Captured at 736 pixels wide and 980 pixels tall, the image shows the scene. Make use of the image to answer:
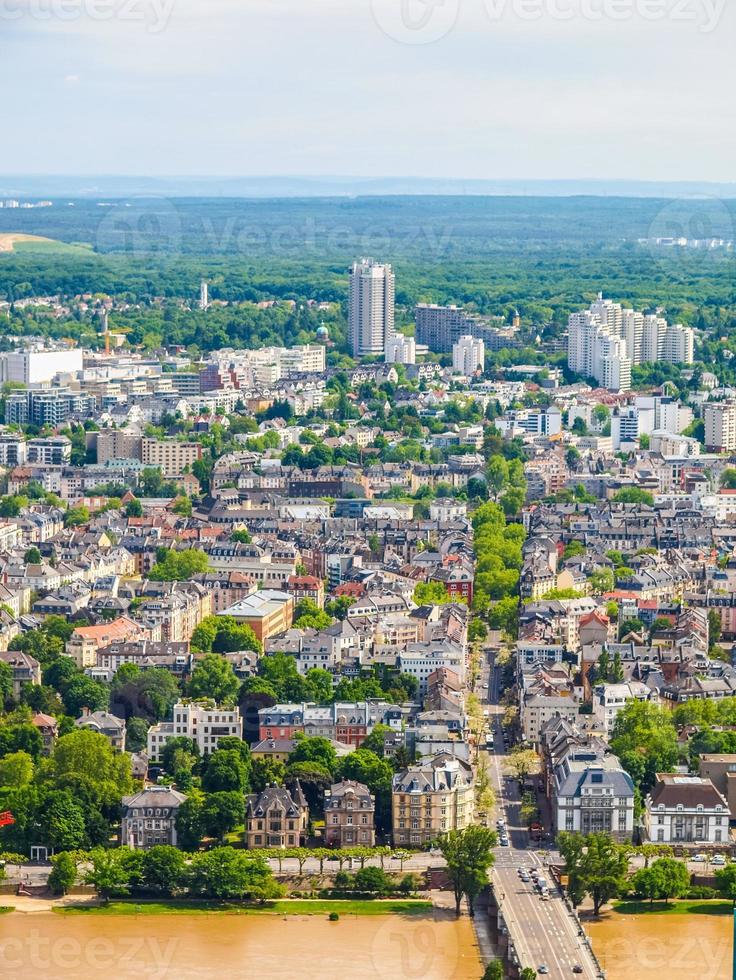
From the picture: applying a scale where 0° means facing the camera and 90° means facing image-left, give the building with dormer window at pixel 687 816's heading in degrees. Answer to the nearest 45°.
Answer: approximately 0°

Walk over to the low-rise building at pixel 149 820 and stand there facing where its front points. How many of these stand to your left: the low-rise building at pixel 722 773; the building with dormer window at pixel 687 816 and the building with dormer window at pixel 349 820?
3

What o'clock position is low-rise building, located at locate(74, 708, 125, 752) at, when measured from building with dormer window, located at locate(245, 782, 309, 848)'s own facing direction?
The low-rise building is roughly at 5 o'clock from the building with dormer window.

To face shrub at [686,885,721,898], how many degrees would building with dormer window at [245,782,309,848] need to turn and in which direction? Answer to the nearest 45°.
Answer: approximately 90° to its left

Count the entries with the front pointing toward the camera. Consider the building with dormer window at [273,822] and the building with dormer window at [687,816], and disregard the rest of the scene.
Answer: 2

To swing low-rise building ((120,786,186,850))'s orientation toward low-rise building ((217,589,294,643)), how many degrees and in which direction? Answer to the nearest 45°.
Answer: approximately 180°

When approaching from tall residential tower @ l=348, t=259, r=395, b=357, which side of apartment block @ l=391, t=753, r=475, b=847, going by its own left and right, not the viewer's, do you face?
back

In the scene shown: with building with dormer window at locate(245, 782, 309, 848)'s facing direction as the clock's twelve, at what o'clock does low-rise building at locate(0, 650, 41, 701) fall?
The low-rise building is roughly at 5 o'clock from the building with dormer window.

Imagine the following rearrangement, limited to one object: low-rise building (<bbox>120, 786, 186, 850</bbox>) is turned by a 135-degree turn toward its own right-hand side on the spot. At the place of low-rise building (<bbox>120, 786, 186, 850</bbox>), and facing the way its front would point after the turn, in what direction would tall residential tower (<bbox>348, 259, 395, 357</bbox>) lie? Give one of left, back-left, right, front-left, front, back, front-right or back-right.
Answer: front-right

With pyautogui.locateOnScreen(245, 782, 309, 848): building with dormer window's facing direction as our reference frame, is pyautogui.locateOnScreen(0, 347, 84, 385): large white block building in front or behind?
behind

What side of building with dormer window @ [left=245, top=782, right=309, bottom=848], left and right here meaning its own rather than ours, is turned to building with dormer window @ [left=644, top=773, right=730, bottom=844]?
left

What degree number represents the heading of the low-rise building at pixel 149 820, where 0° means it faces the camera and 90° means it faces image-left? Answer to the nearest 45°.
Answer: approximately 0°

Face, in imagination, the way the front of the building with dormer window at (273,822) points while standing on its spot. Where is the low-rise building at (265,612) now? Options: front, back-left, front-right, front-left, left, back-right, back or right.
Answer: back

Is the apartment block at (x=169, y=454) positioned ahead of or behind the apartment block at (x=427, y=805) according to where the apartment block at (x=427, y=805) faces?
behind
